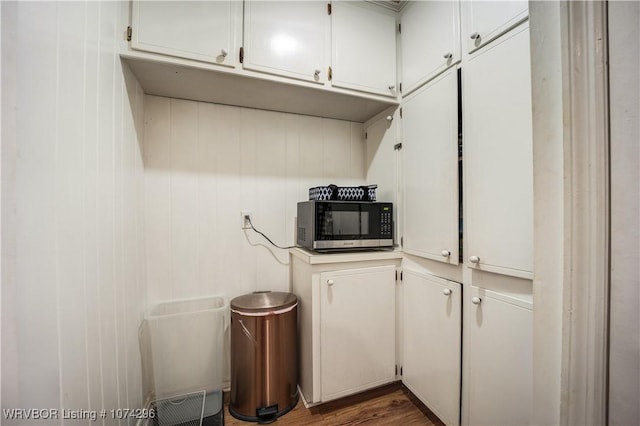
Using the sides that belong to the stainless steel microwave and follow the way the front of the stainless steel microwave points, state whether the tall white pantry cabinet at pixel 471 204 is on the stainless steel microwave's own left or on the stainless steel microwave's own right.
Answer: on the stainless steel microwave's own left

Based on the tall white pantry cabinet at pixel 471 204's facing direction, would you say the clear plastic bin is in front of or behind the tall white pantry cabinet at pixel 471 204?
in front

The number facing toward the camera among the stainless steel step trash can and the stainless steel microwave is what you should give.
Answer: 2

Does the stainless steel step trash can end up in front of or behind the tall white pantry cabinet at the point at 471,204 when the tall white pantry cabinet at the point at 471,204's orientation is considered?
in front

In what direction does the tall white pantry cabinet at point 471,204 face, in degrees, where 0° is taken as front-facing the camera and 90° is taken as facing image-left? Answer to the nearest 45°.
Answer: approximately 45°

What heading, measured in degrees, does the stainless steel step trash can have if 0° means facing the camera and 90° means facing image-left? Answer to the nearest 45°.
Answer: approximately 0°

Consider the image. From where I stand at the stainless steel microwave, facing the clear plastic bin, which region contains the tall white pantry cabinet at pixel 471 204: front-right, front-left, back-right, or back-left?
back-left

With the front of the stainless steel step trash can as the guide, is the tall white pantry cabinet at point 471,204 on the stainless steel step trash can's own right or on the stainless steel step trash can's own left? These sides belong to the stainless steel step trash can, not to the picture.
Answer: on the stainless steel step trash can's own left

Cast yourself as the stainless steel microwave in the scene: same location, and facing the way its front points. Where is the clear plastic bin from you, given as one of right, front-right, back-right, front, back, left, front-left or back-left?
right

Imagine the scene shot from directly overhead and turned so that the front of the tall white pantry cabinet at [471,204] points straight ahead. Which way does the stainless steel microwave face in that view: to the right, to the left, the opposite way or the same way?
to the left
